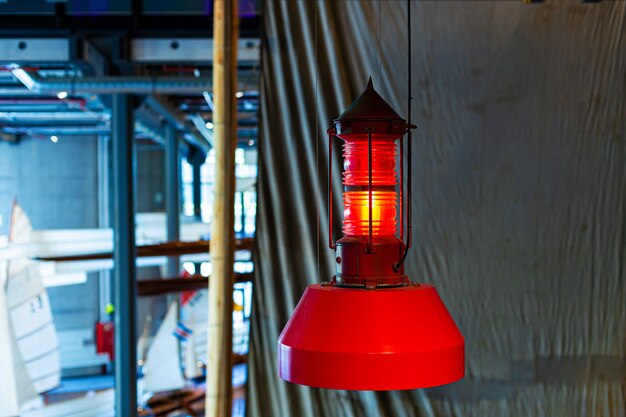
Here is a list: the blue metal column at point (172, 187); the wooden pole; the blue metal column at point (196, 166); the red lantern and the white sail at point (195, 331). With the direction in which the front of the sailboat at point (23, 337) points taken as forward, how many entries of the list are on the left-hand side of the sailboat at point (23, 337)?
2

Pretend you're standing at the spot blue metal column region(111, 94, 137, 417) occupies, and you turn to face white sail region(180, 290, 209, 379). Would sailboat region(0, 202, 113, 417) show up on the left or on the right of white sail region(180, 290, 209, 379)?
left
